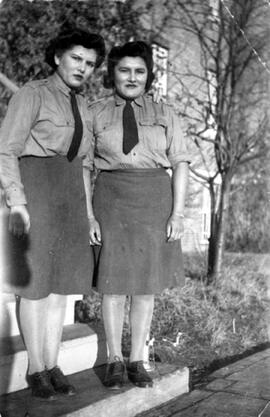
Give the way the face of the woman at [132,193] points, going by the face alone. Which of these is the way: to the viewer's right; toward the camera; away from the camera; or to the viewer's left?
toward the camera

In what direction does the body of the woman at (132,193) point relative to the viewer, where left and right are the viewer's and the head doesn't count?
facing the viewer

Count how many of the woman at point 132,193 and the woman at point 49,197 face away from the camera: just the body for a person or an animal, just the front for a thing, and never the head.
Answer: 0

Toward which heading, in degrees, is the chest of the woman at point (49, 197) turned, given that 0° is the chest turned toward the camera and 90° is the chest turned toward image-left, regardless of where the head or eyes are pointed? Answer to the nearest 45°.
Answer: approximately 315°
